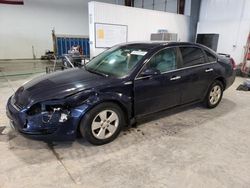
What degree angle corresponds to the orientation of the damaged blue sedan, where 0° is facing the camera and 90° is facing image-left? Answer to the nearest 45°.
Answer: approximately 45°
